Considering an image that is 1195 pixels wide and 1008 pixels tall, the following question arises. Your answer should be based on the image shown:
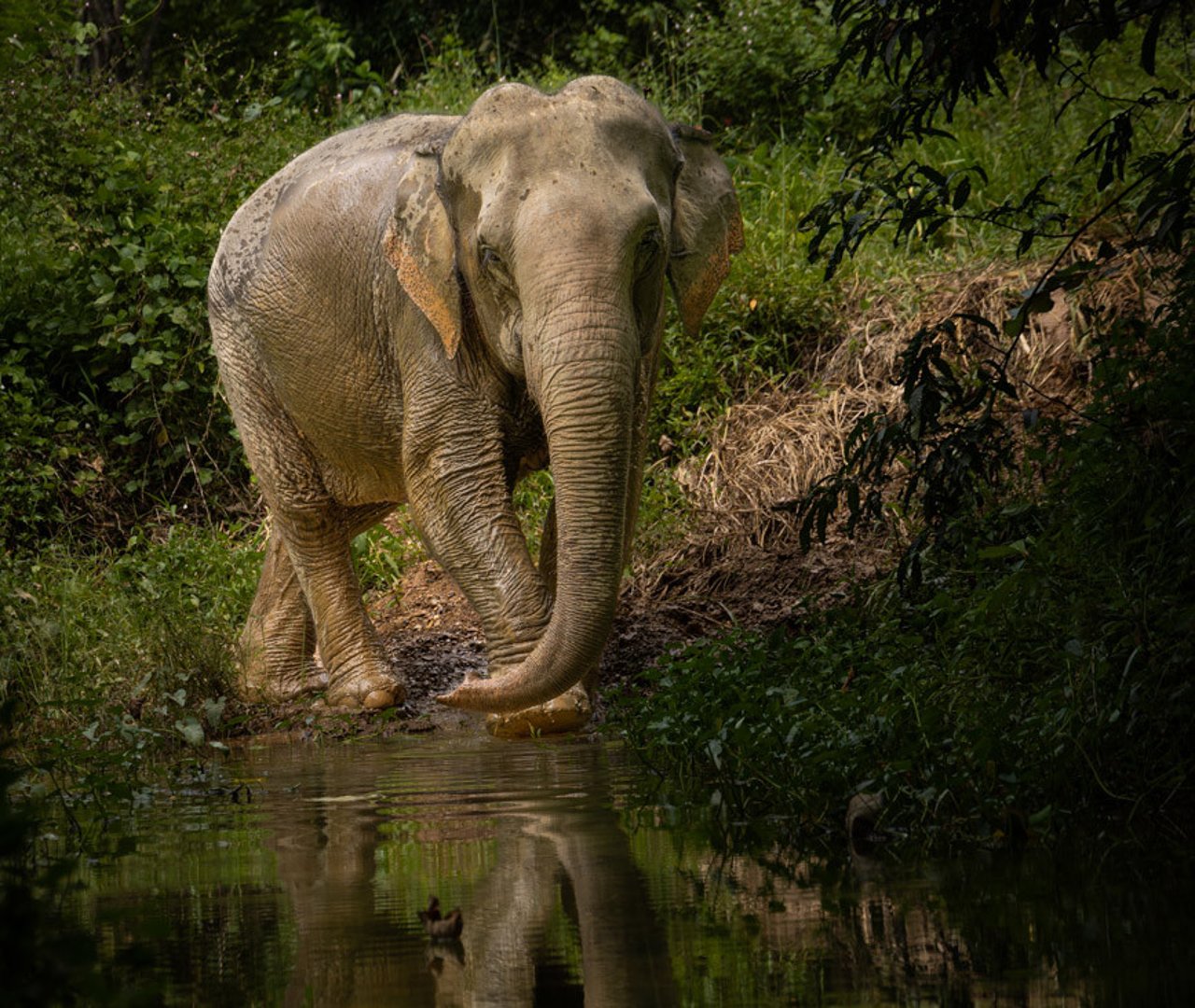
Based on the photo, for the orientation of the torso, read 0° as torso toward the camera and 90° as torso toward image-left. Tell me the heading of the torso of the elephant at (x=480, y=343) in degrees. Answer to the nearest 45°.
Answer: approximately 315°
